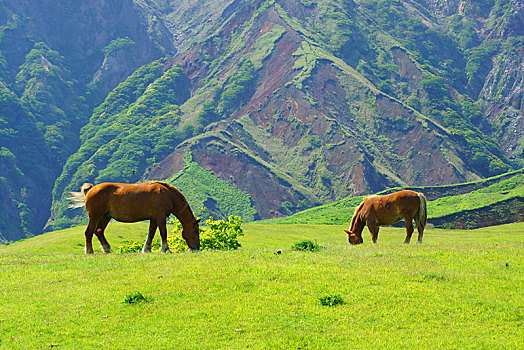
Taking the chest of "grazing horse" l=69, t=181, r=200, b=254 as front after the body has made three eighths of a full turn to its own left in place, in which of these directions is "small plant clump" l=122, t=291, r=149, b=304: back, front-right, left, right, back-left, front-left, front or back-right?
back-left

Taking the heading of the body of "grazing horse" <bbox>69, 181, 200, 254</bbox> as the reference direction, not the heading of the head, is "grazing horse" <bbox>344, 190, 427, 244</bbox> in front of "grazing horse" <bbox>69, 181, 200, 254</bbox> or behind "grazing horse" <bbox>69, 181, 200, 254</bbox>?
in front

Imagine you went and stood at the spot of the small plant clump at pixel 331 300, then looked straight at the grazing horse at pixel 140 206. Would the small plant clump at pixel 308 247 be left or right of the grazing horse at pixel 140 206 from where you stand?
right

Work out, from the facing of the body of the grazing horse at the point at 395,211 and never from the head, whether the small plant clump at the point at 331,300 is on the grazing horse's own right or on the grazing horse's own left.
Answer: on the grazing horse's own left

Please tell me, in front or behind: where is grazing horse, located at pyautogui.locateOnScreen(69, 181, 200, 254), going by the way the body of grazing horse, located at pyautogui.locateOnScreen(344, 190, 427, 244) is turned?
in front

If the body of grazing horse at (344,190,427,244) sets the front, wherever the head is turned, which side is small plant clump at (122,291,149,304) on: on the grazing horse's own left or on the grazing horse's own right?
on the grazing horse's own left

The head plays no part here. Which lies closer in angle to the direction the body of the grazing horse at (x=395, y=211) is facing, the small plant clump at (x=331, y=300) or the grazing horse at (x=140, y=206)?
the grazing horse

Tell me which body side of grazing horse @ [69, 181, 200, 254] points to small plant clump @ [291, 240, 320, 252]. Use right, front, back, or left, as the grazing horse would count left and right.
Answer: front

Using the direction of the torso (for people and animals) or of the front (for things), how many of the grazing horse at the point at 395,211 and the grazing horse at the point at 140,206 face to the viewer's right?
1

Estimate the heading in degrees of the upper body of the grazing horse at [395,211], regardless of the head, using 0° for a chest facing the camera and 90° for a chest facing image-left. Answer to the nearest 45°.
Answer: approximately 90°

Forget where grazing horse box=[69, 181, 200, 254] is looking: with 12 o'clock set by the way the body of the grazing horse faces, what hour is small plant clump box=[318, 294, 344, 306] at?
The small plant clump is roughly at 2 o'clock from the grazing horse.

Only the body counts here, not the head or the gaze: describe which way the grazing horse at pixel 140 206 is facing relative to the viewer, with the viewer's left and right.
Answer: facing to the right of the viewer

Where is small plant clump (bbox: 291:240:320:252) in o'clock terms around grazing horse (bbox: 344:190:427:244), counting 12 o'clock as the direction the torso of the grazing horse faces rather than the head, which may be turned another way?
The small plant clump is roughly at 10 o'clock from the grazing horse.

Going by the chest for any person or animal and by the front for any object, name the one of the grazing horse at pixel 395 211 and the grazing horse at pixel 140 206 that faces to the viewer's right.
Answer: the grazing horse at pixel 140 206

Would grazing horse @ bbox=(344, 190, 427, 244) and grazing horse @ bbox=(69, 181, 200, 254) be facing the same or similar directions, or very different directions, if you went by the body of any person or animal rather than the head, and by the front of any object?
very different directions
